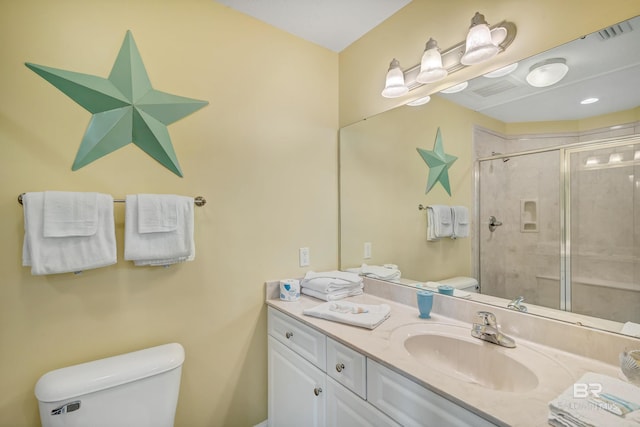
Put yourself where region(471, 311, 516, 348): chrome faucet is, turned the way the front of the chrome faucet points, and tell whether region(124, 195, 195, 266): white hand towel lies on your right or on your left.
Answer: on your right

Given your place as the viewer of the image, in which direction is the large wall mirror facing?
facing the viewer and to the left of the viewer

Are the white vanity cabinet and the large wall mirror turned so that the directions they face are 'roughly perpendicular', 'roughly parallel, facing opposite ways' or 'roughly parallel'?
roughly parallel

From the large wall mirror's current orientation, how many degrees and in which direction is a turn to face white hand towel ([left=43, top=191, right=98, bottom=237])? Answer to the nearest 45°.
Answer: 0° — it already faces it

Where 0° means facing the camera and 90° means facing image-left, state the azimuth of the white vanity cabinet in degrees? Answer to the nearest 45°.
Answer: approximately 45°

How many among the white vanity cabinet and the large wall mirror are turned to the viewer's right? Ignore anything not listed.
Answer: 0

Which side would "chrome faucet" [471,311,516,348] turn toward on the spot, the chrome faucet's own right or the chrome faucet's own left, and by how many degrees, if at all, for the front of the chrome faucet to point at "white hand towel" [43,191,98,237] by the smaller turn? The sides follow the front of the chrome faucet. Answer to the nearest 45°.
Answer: approximately 90° to the chrome faucet's own right
